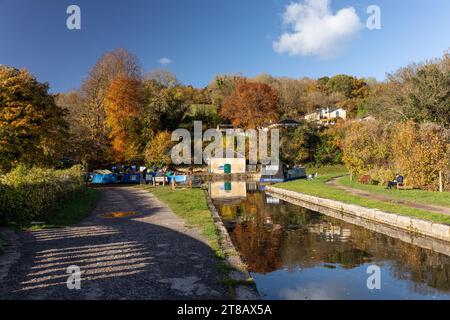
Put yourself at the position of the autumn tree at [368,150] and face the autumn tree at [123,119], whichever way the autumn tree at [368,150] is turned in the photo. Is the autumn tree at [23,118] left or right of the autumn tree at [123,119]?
left

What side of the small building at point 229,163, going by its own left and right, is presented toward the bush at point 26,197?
front

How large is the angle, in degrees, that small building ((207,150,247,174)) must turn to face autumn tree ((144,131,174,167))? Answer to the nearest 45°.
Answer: approximately 90° to its right

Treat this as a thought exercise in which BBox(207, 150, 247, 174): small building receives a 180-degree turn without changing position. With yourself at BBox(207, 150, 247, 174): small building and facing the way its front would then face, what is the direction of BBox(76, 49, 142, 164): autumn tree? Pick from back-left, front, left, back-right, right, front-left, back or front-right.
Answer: left

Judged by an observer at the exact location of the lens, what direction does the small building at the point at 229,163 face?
facing the viewer

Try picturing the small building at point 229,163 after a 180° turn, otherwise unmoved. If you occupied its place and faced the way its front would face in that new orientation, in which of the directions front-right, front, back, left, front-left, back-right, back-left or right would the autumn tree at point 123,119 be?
left

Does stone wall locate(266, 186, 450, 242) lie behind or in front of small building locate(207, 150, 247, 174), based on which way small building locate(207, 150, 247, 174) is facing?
in front

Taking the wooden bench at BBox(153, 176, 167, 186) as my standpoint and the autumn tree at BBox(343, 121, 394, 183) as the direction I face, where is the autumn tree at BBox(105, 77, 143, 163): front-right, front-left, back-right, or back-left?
back-left

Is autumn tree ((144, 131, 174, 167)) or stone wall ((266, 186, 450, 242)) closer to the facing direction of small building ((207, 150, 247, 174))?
the stone wall
